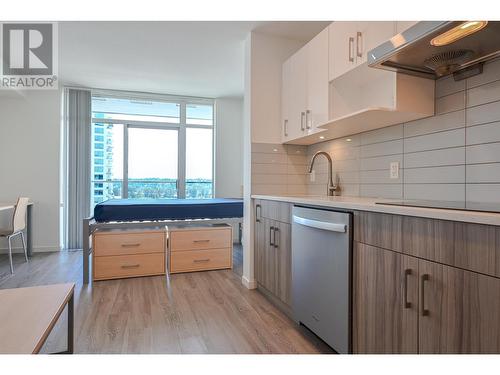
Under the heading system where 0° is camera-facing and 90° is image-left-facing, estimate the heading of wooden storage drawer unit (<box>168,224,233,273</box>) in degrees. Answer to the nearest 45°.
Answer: approximately 0°

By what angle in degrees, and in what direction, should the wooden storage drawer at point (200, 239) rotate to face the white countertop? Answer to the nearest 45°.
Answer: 0° — it already faces it

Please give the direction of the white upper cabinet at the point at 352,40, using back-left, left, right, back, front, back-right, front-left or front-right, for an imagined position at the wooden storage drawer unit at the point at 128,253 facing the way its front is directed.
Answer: front-left

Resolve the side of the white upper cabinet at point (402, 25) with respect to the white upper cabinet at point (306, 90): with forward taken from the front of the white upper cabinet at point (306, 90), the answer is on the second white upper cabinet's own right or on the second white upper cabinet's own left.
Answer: on the second white upper cabinet's own left

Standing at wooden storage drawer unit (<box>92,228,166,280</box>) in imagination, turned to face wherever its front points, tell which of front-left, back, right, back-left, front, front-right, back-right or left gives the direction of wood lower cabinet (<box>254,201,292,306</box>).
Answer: front-left

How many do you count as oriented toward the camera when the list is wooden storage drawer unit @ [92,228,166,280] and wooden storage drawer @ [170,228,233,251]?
2

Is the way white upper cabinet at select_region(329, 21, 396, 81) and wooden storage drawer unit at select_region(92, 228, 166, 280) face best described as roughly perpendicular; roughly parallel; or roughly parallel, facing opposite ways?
roughly perpendicular

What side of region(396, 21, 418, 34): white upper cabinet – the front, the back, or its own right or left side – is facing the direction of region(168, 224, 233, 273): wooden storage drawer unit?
right

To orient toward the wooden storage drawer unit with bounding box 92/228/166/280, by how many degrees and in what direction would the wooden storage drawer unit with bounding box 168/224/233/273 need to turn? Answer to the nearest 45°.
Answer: approximately 90° to its right

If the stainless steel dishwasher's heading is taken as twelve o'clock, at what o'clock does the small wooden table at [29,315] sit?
The small wooden table is roughly at 12 o'clock from the stainless steel dishwasher.

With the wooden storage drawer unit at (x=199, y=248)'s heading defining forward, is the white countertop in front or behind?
in front

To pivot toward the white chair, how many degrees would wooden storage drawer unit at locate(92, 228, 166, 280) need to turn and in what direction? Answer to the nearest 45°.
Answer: approximately 135° to its right

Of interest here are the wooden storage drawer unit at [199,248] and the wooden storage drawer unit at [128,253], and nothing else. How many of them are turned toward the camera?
2
